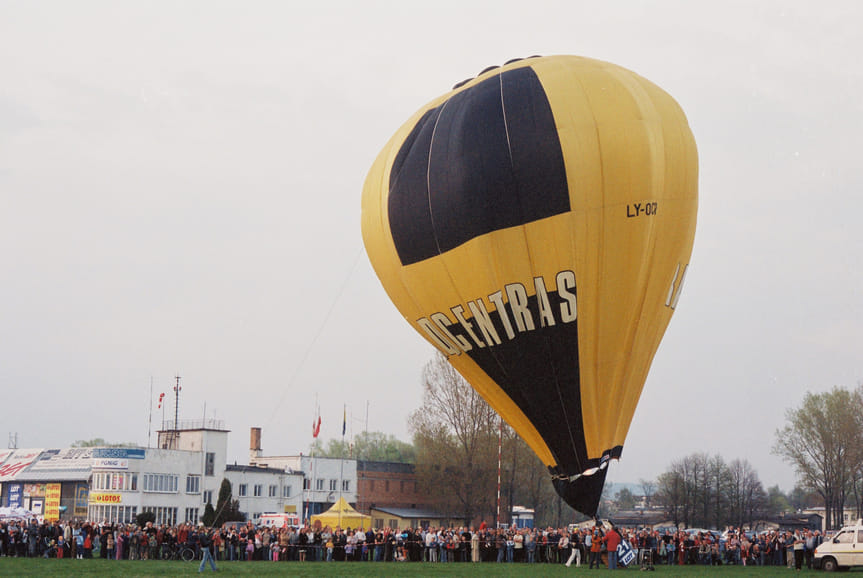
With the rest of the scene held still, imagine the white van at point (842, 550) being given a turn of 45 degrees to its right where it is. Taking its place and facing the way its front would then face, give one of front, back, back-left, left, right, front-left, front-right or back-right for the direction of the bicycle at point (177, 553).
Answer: front-left

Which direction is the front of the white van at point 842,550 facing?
to the viewer's left
